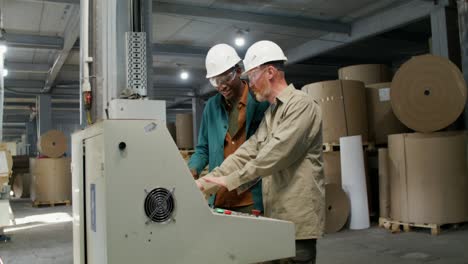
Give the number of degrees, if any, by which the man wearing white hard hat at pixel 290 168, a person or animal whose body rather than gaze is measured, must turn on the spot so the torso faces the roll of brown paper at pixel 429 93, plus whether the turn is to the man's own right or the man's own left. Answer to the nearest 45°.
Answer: approximately 135° to the man's own right

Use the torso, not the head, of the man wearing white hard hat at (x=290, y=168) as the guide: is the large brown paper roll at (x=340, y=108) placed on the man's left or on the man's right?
on the man's right

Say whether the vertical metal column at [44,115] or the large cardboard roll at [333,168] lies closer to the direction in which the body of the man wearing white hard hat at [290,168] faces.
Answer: the vertical metal column

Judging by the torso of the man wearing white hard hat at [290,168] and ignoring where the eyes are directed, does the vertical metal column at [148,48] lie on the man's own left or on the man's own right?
on the man's own right

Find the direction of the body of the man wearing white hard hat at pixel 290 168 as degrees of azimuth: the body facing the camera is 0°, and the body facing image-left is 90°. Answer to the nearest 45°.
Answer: approximately 90°

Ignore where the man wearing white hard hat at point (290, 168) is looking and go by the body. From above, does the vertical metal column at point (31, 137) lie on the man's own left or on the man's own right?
on the man's own right

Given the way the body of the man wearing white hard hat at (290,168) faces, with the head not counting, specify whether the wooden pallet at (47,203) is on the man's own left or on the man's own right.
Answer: on the man's own right

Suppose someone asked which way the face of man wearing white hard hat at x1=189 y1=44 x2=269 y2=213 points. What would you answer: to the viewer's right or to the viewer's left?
to the viewer's left

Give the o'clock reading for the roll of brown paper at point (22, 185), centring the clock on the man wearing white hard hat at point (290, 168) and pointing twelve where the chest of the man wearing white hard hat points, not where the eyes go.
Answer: The roll of brown paper is roughly at 2 o'clock from the man wearing white hard hat.
